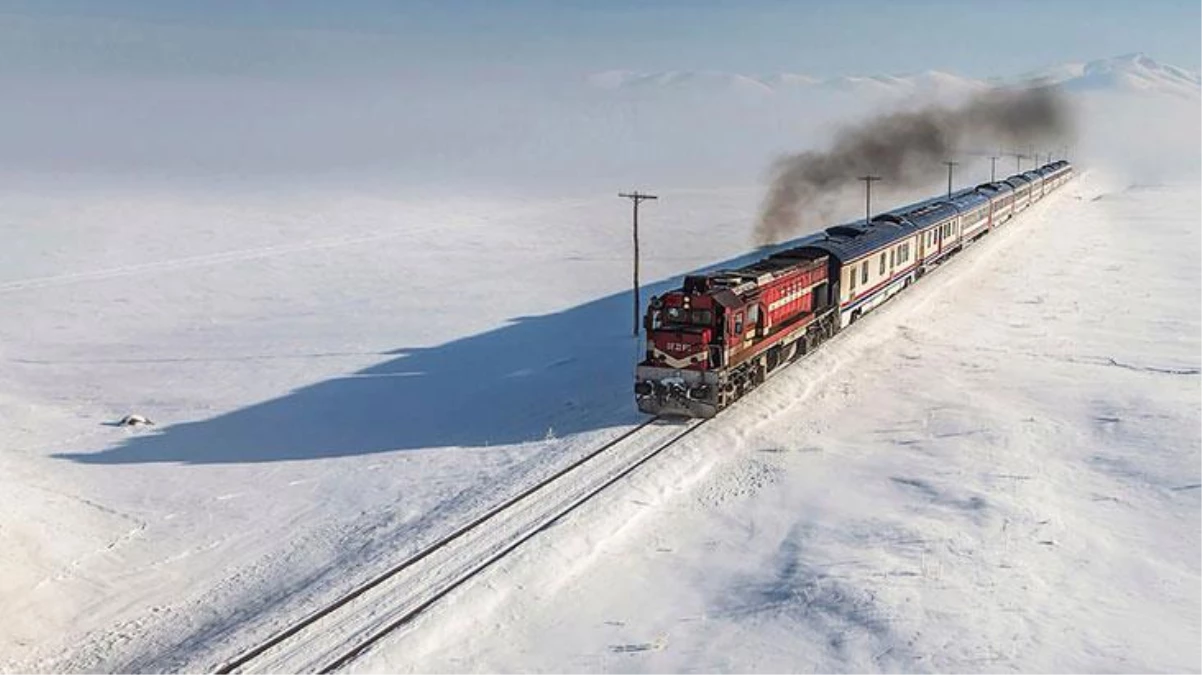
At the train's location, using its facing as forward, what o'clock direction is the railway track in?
The railway track is roughly at 11 o'clock from the train.
